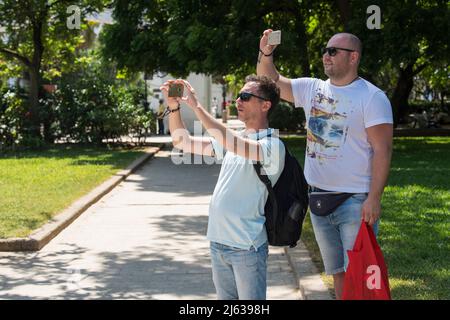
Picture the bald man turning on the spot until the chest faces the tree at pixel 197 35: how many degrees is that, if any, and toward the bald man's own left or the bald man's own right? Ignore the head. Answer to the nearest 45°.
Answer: approximately 135° to the bald man's own right

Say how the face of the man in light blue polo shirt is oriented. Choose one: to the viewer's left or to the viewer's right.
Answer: to the viewer's left

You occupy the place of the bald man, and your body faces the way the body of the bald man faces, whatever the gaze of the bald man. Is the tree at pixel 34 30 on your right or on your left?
on your right

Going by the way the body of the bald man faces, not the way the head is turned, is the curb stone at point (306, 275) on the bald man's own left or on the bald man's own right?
on the bald man's own right

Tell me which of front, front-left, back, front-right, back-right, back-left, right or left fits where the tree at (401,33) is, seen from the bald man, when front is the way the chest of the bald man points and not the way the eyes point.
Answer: back-right

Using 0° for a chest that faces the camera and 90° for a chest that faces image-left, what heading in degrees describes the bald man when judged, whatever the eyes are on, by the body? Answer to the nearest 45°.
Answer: approximately 45°

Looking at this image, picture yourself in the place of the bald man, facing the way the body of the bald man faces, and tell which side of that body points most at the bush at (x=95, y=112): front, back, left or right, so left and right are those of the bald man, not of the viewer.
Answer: right

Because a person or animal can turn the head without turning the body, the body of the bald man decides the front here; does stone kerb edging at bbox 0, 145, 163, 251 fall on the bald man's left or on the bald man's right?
on the bald man's right
